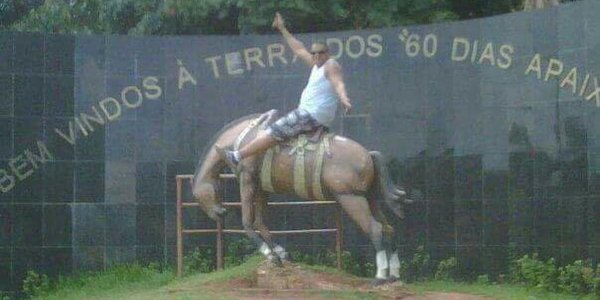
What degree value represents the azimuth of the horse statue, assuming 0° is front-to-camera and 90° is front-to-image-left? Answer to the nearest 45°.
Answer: approximately 90°

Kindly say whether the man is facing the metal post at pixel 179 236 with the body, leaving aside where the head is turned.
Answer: no

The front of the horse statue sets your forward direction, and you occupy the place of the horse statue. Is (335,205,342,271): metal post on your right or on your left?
on your right

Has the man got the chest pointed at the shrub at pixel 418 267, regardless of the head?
no

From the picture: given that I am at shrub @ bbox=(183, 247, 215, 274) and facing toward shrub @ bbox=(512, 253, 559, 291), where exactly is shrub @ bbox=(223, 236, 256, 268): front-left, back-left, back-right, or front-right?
front-left

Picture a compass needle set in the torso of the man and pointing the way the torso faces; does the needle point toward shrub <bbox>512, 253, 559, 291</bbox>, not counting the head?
no

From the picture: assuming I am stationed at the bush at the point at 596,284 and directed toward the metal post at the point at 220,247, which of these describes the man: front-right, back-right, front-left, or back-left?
front-left

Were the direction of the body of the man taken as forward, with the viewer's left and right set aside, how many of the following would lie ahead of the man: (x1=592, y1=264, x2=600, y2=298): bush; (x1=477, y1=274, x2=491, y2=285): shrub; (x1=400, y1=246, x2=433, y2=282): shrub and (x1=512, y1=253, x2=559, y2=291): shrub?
0
